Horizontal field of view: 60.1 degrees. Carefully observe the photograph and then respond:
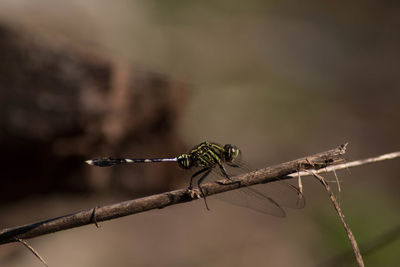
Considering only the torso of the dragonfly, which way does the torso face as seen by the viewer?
to the viewer's right

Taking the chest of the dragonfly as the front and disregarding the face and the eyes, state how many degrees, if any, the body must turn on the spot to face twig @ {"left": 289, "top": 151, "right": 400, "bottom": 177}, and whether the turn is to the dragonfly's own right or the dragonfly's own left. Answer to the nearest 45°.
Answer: approximately 45° to the dragonfly's own right

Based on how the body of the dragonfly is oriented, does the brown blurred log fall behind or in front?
behind

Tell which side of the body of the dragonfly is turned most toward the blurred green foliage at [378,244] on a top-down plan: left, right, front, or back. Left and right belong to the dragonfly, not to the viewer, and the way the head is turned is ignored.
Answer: front
